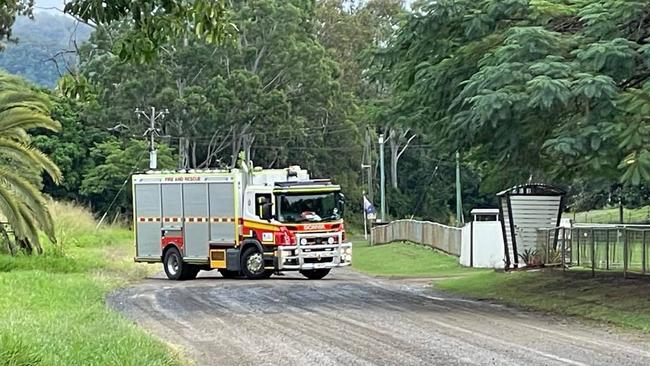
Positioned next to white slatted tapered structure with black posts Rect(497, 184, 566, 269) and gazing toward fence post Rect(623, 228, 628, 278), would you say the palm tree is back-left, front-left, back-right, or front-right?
back-right

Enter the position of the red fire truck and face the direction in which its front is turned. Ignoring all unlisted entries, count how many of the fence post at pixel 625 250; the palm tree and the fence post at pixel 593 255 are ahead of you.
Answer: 2

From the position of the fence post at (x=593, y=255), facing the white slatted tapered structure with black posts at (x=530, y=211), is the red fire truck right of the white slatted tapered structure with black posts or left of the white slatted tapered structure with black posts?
left

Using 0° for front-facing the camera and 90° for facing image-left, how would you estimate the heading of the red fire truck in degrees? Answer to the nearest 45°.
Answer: approximately 315°

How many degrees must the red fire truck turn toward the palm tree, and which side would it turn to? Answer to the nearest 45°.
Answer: approximately 135° to its right

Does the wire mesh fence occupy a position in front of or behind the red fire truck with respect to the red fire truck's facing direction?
in front

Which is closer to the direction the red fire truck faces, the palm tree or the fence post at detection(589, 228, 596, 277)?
the fence post

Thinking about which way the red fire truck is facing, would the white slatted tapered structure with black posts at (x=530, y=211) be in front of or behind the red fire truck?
in front
